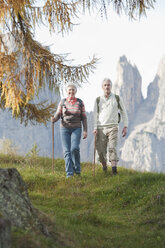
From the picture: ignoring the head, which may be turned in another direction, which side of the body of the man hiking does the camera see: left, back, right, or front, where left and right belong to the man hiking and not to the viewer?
front
